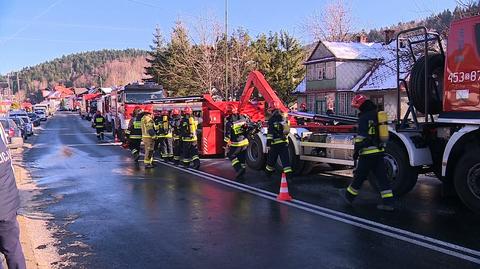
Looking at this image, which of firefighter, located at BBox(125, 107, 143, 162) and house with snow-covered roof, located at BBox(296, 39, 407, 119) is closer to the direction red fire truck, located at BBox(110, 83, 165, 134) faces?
the firefighter

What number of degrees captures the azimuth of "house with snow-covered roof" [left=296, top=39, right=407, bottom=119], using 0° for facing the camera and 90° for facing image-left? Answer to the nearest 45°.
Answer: approximately 45°

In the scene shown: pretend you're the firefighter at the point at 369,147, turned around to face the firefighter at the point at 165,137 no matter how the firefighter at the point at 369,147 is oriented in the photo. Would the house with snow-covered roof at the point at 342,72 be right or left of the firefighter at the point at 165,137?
right

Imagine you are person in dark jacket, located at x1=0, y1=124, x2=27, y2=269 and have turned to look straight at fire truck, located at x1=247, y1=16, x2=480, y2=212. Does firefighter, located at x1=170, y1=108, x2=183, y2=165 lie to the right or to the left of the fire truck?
left

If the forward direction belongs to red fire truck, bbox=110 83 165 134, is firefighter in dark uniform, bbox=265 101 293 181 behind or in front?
in front

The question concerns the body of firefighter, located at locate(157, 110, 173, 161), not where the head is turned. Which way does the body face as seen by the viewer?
away from the camera

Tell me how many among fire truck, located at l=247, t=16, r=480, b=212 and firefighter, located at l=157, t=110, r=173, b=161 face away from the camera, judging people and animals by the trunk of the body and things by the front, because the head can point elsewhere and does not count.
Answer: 1

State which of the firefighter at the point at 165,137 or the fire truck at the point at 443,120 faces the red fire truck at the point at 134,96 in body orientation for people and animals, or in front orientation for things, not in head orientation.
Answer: the firefighter

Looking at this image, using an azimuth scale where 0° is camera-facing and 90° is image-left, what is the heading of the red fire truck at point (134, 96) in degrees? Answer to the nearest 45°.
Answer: approximately 315°

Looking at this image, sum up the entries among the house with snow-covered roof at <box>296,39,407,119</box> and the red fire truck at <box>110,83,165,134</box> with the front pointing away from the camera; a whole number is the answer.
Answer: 0

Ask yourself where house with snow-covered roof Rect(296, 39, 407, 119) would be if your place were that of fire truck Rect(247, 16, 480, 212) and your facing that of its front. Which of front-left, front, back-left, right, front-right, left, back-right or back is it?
back-left

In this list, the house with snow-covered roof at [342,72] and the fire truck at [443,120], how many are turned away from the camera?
0

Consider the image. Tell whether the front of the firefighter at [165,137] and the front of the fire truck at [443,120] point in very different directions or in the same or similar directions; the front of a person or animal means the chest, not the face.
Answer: very different directions

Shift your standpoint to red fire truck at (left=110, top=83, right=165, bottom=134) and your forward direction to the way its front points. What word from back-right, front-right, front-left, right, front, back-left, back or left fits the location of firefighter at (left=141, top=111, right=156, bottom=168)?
front-right

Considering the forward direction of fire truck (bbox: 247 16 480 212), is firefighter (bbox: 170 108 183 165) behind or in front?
behind
